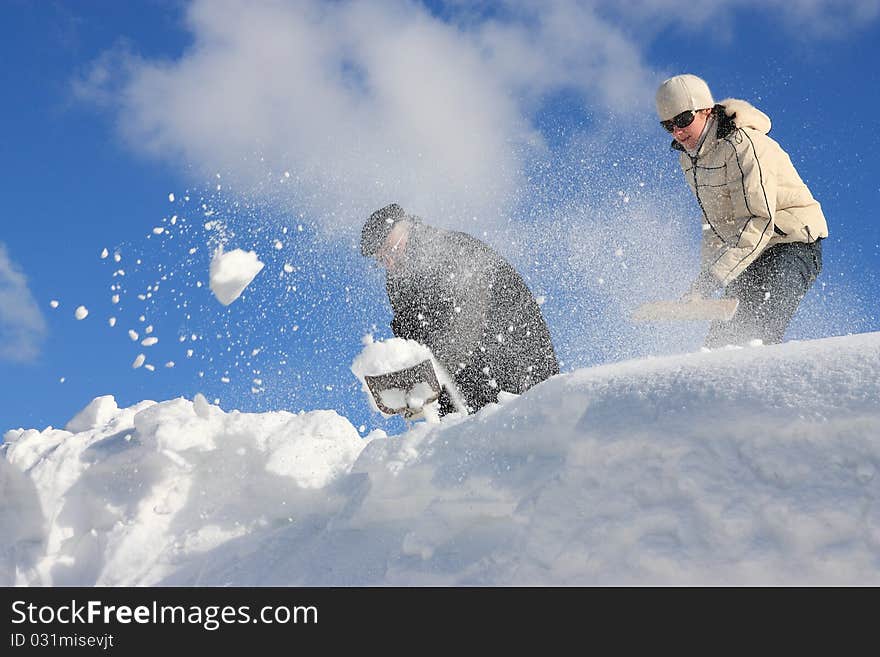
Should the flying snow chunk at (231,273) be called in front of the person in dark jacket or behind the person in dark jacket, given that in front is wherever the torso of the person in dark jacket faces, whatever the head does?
in front

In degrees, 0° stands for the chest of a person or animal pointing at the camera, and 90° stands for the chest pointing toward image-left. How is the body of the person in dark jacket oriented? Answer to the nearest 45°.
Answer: approximately 90°

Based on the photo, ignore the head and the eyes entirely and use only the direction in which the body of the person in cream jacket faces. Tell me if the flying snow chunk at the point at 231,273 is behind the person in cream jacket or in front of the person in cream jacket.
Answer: in front

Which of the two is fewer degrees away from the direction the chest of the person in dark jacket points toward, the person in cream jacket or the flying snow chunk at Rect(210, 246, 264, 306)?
the flying snow chunk

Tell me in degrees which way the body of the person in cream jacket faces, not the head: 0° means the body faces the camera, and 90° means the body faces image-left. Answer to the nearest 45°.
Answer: approximately 45°

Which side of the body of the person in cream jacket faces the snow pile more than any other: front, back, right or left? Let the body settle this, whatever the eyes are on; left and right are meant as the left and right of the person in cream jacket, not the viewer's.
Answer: front

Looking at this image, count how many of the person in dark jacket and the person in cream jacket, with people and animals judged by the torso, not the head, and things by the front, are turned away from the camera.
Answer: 0

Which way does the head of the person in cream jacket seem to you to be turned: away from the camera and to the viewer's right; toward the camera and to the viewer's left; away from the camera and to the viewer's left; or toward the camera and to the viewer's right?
toward the camera and to the viewer's left

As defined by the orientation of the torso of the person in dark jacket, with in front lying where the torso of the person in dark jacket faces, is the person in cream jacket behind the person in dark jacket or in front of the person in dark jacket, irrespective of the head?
behind
